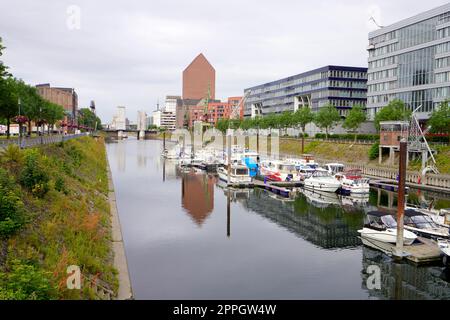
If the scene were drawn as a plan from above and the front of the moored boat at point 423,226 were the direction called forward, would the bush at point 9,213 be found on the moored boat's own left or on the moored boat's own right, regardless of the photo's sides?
on the moored boat's own right

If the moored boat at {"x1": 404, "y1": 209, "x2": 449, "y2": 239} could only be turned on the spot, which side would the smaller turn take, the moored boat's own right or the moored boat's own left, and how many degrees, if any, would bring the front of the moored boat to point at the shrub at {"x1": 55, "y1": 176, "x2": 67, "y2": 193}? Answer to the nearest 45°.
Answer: approximately 90° to the moored boat's own right

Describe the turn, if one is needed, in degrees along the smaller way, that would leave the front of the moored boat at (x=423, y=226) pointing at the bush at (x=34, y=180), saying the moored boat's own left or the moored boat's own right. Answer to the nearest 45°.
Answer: approximately 90° to the moored boat's own right

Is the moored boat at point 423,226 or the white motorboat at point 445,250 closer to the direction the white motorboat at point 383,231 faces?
the white motorboat

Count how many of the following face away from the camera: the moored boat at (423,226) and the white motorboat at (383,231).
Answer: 0
